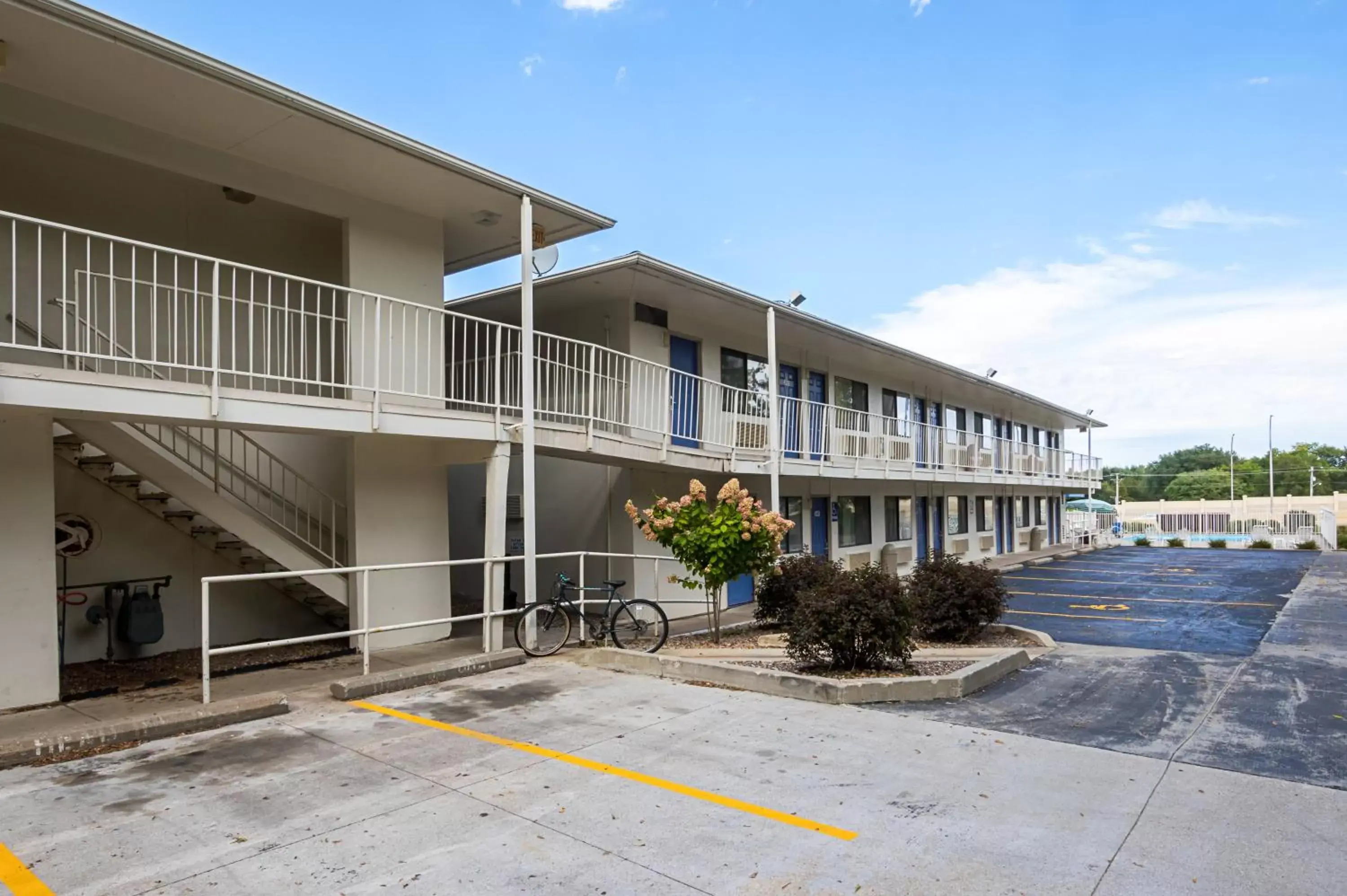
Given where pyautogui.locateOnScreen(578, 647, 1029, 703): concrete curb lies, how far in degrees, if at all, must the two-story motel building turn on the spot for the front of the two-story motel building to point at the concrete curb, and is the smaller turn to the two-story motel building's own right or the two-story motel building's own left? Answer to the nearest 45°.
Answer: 0° — it already faces it

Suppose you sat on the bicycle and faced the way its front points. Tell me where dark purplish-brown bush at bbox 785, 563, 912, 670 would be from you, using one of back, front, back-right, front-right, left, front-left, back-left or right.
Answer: back-left

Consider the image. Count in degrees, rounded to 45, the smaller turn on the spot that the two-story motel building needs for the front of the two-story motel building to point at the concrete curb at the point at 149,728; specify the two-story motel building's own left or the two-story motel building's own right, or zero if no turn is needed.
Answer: approximately 45° to the two-story motel building's own right

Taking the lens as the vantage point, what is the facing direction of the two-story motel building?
facing the viewer and to the right of the viewer

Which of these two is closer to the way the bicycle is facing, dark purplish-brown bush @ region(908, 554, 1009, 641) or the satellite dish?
the satellite dish

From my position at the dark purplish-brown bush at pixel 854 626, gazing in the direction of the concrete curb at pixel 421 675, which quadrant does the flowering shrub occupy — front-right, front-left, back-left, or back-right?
front-right

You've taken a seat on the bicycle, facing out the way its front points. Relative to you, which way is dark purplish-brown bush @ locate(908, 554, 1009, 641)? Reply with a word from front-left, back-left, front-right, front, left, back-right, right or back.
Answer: back

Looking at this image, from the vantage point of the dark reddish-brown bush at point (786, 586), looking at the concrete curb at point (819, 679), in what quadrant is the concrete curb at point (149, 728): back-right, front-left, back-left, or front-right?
front-right

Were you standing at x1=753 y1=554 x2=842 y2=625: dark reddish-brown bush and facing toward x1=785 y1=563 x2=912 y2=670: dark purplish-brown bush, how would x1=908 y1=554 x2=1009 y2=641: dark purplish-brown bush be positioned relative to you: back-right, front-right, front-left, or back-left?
front-left

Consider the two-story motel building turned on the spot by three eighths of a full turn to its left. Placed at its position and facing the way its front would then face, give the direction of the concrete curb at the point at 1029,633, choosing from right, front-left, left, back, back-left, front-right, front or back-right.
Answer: right

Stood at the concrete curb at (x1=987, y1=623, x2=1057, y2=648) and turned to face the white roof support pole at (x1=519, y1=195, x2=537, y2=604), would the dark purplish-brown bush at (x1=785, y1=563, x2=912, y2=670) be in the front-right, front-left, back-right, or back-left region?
front-left

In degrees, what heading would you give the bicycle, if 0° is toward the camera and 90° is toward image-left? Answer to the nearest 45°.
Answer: approximately 90°
